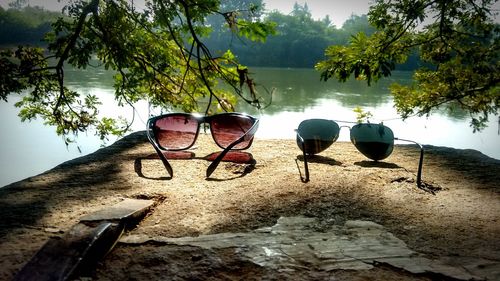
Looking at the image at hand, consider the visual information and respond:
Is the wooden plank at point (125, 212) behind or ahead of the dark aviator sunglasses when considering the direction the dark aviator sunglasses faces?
behind

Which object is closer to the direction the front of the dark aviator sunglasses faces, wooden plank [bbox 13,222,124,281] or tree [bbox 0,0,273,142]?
the tree

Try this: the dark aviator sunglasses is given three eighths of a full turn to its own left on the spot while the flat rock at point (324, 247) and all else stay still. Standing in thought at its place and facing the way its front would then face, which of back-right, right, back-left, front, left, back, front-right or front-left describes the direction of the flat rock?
front-left

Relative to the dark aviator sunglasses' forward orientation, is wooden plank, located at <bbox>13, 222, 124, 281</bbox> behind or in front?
behind

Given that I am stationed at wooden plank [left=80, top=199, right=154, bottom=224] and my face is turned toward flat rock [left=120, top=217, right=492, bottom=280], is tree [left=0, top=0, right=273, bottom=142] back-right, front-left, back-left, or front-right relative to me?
back-left

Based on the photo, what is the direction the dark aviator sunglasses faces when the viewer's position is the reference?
facing away from the viewer

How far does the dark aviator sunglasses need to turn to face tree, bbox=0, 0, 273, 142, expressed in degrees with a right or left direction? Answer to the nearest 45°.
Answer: approximately 90° to its left
